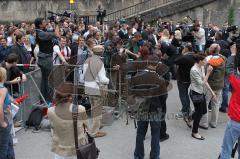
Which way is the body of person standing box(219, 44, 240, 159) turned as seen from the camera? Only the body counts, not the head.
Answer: away from the camera

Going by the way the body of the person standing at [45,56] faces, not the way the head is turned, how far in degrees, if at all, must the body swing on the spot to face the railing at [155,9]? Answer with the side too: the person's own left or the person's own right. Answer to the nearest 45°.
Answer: approximately 45° to the person's own left

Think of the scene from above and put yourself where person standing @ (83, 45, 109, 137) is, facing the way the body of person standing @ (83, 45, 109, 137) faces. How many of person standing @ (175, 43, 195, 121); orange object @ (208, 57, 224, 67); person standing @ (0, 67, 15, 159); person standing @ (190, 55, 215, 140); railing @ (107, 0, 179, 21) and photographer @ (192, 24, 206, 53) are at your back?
1

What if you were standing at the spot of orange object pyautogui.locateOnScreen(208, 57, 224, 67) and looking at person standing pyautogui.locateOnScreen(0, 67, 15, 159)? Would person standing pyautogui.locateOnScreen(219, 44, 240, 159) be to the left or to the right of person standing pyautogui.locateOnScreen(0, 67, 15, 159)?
left

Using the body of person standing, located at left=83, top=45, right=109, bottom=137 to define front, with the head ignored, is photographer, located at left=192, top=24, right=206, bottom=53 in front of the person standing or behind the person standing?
in front

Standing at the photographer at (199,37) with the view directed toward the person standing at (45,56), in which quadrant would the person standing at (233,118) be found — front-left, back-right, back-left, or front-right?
front-left

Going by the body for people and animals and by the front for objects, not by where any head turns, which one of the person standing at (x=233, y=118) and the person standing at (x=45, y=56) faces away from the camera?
the person standing at (x=233, y=118)

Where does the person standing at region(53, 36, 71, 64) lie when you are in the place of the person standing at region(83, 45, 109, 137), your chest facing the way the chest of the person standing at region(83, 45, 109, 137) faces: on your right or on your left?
on your left

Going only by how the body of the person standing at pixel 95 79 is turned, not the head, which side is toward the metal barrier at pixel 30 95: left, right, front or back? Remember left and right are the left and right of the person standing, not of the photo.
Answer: left

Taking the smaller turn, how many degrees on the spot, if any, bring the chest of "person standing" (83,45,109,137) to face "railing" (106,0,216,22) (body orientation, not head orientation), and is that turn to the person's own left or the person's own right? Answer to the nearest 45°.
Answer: approximately 45° to the person's own left

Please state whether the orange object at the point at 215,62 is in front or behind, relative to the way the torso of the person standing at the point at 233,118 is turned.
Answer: in front

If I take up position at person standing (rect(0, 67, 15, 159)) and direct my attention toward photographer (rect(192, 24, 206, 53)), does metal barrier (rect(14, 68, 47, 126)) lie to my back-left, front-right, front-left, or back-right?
front-left

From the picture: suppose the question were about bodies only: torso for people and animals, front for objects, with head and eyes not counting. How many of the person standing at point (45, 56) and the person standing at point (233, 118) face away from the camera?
1

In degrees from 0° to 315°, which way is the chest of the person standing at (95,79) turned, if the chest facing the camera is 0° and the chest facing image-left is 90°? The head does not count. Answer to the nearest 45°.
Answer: approximately 225°
